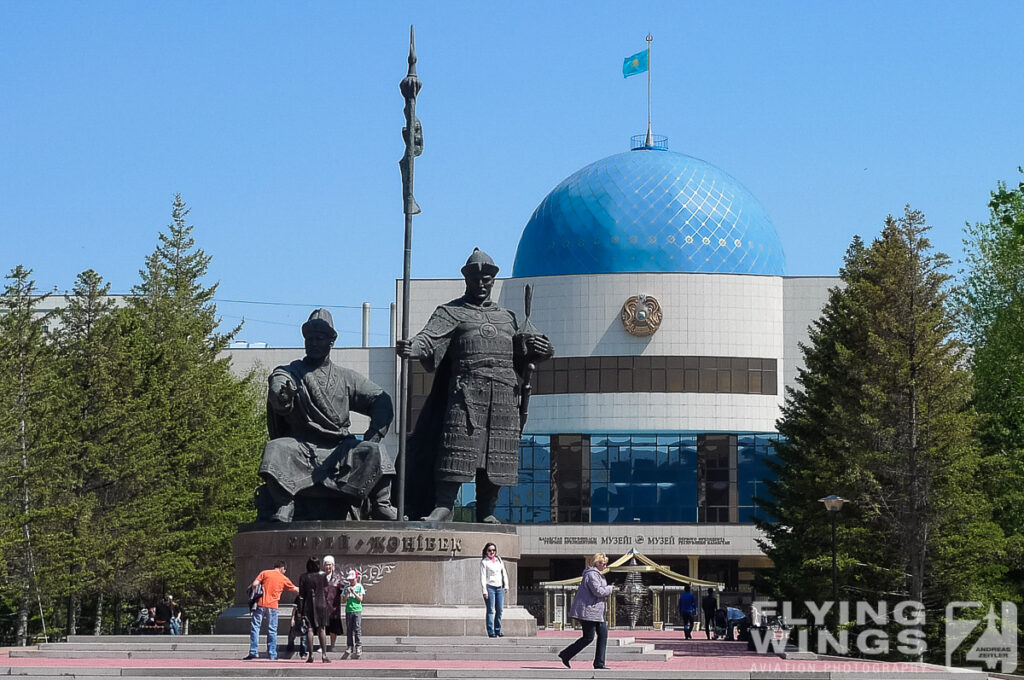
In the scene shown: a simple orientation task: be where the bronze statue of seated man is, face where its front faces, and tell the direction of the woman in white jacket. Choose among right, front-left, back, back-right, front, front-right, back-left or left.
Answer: front-left

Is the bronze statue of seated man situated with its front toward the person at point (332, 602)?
yes

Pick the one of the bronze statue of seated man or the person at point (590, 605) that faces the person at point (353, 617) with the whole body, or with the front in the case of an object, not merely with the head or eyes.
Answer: the bronze statue of seated man

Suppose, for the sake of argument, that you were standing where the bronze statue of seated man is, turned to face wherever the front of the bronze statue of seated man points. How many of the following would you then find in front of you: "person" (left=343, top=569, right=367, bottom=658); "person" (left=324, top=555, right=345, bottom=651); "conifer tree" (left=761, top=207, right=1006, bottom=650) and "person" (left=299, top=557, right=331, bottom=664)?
3

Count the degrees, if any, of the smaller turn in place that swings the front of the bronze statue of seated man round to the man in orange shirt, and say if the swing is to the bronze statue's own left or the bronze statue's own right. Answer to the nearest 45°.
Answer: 0° — it already faces them

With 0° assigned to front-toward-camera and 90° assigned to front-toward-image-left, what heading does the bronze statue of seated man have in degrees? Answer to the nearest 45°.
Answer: approximately 0°
